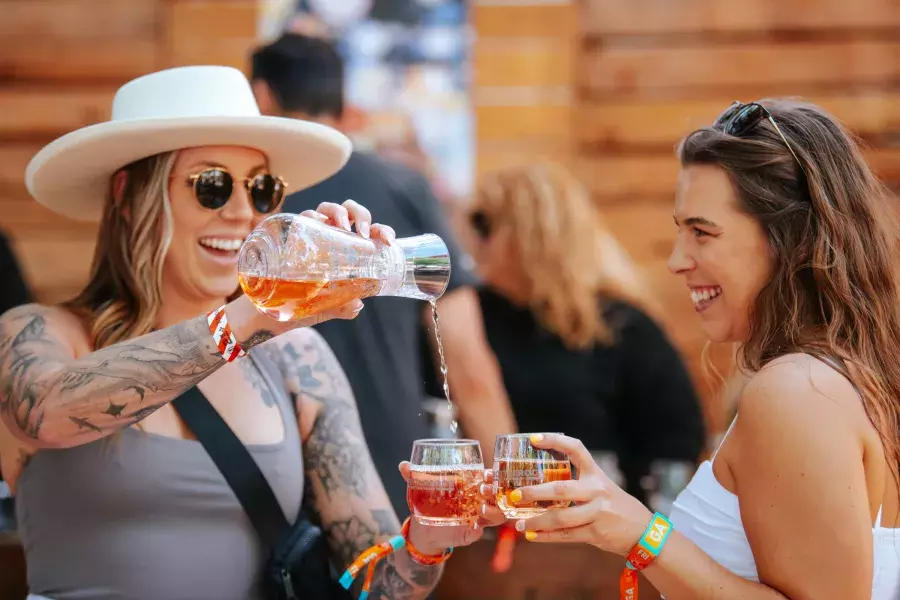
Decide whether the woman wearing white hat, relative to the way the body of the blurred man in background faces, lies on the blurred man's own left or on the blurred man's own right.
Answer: on the blurred man's own left

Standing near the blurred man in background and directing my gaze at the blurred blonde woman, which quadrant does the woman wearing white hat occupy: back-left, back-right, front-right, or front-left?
back-right

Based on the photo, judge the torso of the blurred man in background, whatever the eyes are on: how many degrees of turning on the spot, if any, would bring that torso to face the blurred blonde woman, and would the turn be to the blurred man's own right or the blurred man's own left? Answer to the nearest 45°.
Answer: approximately 90° to the blurred man's own right

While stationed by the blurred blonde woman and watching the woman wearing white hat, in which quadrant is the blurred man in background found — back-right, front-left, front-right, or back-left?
front-right

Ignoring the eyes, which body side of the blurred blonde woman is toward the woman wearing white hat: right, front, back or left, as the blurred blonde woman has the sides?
left

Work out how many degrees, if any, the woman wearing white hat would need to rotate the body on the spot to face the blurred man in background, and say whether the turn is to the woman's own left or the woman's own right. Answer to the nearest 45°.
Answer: approximately 90° to the woman's own left

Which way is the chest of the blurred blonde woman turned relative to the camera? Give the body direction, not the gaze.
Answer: to the viewer's left

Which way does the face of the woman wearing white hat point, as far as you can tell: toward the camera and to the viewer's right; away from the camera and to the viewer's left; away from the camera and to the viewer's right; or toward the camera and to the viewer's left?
toward the camera and to the viewer's right

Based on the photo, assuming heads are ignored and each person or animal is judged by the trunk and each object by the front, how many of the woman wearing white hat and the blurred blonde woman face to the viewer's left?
1

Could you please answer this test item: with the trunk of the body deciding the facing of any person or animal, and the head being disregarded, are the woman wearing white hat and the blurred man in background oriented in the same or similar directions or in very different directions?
very different directions
